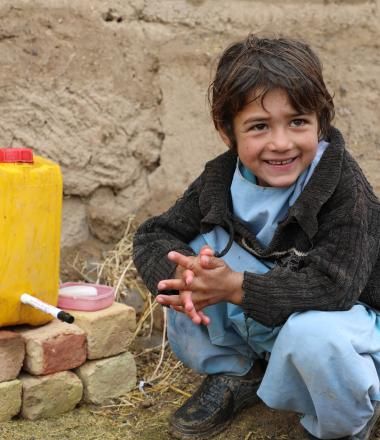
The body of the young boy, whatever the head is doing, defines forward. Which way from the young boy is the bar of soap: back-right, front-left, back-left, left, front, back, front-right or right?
right

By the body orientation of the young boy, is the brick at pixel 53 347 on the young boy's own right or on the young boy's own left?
on the young boy's own right

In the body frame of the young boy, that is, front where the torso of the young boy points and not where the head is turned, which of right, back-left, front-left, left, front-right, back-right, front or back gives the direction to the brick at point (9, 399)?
front-right

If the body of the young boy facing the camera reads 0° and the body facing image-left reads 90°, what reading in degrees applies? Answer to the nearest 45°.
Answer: approximately 45°

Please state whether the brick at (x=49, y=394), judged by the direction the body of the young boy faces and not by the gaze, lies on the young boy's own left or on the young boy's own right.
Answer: on the young boy's own right

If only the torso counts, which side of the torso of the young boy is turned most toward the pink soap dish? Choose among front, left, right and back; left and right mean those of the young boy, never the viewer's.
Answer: right

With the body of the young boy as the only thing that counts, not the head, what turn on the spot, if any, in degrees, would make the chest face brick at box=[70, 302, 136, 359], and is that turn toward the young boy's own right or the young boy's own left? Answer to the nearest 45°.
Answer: approximately 90° to the young boy's own right
